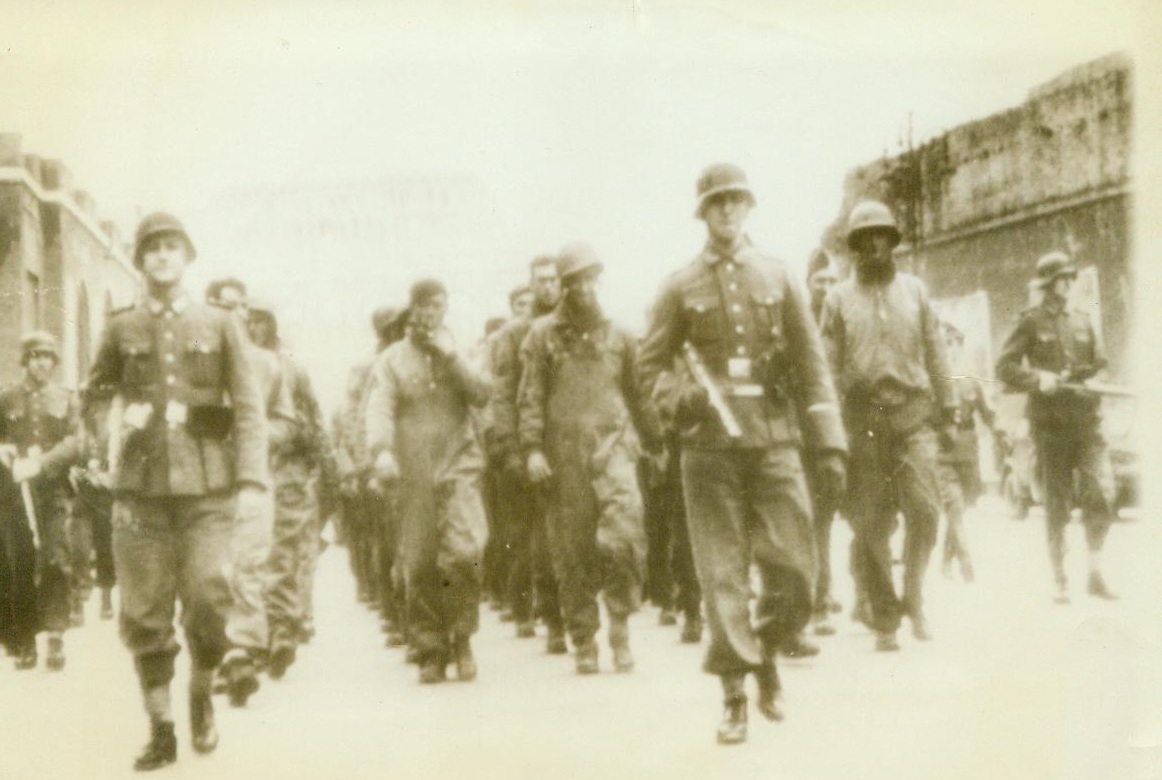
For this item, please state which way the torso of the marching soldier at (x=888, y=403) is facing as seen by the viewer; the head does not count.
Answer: toward the camera

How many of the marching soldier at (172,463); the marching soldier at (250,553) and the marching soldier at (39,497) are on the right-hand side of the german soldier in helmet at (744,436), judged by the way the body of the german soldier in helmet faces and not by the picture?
3

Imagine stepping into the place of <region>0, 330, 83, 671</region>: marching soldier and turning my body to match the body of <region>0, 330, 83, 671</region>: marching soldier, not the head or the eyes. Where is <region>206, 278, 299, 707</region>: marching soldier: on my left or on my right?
on my left

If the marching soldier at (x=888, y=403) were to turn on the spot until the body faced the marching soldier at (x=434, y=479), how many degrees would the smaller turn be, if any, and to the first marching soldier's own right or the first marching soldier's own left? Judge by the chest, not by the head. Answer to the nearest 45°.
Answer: approximately 90° to the first marching soldier's own right

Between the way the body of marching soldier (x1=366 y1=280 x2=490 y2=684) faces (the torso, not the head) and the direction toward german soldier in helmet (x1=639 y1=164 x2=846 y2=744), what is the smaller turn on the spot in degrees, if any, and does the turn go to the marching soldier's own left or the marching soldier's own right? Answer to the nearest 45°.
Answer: approximately 45° to the marching soldier's own left

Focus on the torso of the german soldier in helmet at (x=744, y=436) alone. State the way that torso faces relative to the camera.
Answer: toward the camera

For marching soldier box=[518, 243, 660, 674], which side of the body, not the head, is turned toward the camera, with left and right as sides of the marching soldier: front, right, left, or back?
front

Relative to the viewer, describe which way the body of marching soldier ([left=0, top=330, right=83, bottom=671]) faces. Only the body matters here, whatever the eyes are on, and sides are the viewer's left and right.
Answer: facing the viewer

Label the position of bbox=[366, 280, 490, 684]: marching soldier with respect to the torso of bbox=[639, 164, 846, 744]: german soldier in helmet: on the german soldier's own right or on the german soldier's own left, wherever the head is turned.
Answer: on the german soldier's own right
